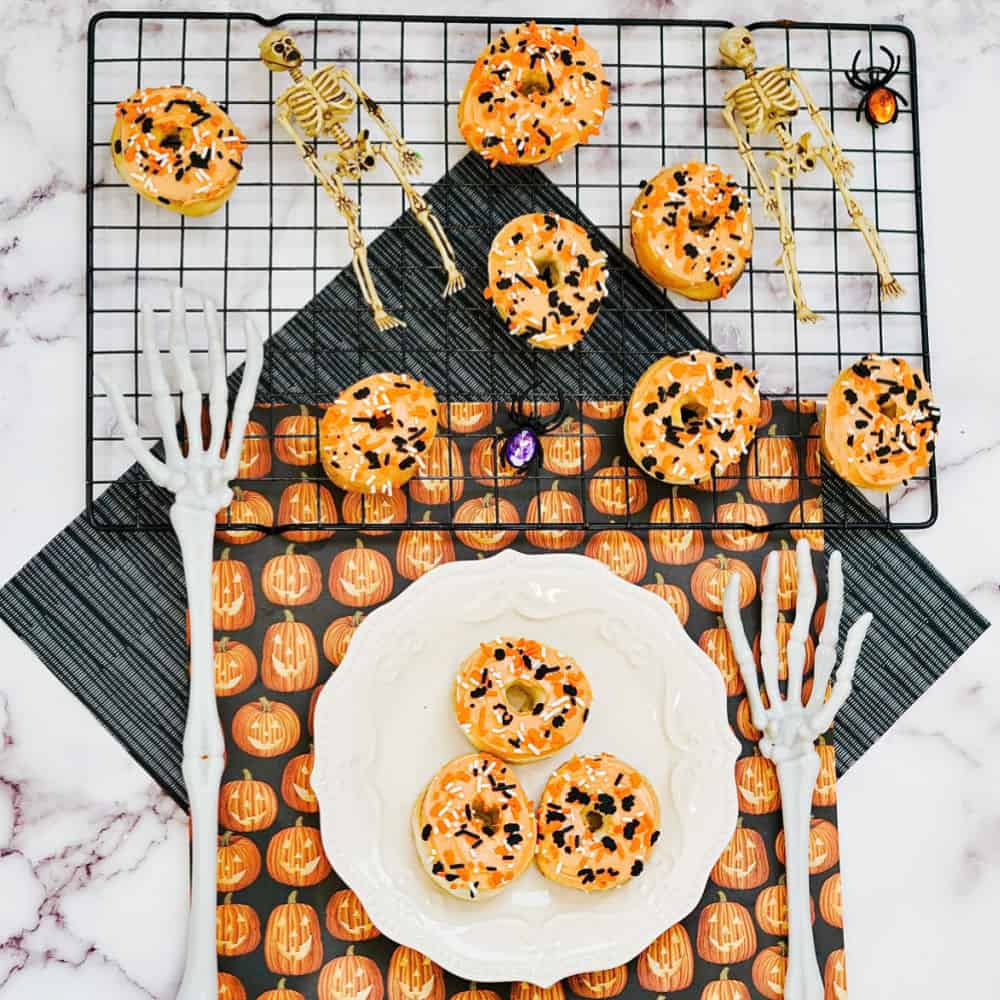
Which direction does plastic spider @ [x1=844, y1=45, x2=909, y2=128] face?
away from the camera

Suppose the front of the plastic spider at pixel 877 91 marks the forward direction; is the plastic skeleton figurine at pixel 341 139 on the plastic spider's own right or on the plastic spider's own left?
on the plastic spider's own left

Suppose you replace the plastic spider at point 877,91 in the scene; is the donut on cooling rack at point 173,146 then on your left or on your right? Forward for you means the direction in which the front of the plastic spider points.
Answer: on your left

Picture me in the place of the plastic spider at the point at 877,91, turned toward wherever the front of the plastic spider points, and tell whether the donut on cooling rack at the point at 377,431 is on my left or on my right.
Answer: on my left

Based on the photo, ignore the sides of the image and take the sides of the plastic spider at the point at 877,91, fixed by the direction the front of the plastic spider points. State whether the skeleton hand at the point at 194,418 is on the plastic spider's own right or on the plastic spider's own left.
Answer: on the plastic spider's own left
